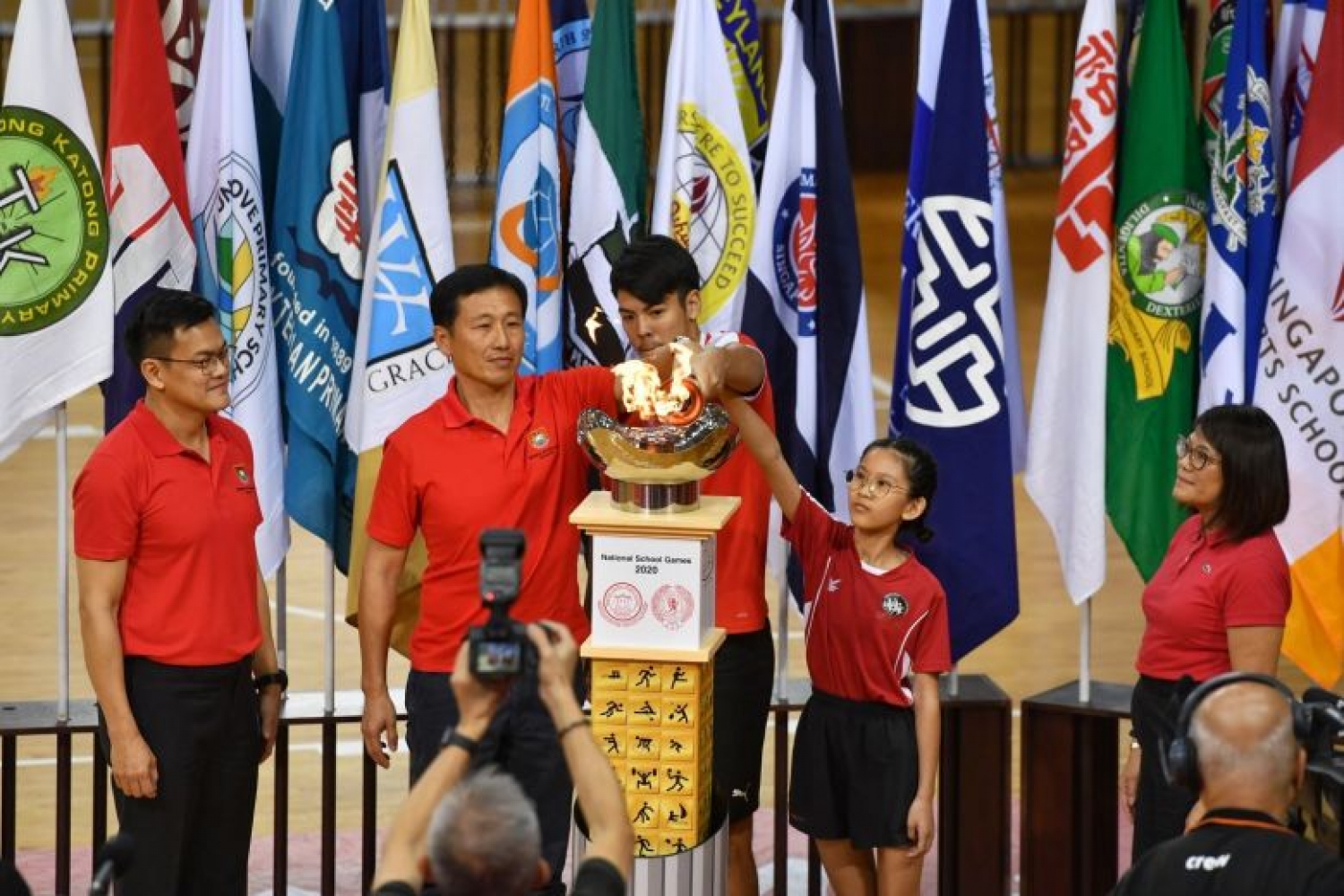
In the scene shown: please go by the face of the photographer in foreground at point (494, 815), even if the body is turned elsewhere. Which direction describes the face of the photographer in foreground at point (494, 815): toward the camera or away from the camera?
away from the camera

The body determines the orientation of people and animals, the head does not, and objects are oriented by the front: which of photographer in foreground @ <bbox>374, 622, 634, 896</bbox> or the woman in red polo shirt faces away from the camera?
the photographer in foreground

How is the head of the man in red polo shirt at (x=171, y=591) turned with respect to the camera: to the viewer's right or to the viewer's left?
to the viewer's right

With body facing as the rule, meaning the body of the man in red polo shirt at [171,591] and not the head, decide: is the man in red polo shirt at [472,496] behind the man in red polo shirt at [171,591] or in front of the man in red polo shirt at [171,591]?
in front

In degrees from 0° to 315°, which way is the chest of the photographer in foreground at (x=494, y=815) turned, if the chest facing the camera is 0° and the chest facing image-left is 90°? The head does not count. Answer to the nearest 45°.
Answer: approximately 180°

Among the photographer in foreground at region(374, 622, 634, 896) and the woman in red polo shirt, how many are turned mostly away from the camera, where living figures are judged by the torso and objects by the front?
1

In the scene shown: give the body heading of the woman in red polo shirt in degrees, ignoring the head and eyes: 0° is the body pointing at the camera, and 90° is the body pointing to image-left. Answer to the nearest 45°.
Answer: approximately 45°

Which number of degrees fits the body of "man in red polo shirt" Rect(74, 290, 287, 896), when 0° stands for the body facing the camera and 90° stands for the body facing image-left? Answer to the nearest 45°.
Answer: approximately 315°

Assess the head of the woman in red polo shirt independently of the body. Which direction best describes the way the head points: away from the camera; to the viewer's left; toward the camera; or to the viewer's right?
to the viewer's left

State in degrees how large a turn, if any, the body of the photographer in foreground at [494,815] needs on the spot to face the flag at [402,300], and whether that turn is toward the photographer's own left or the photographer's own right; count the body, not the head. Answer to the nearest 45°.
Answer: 0° — they already face it

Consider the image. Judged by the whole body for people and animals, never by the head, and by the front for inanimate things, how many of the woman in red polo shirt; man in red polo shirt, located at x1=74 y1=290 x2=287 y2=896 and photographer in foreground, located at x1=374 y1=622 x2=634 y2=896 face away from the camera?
1

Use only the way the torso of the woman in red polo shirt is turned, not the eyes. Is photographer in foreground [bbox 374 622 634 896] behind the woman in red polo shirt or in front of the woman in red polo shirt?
in front
